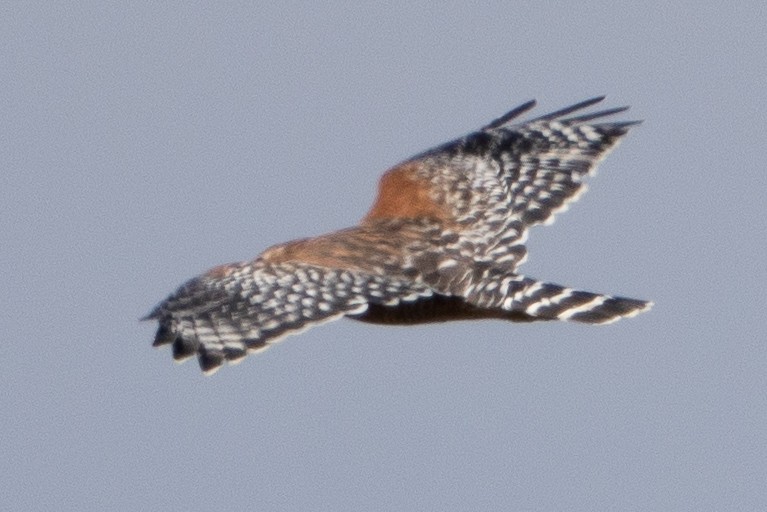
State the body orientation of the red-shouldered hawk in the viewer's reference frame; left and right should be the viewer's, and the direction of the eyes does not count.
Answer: facing away from the viewer and to the left of the viewer
